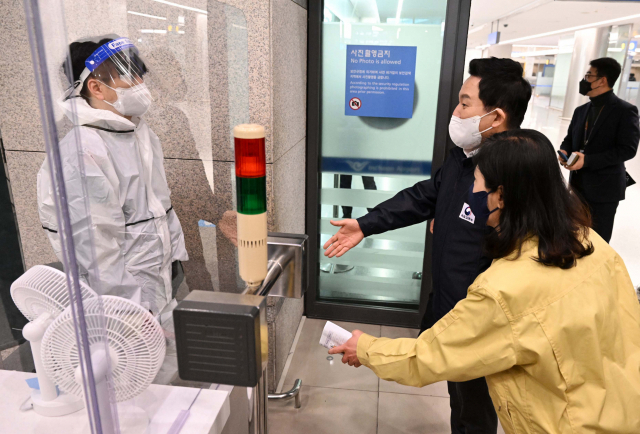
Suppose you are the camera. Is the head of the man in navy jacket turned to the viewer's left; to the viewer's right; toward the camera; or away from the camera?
to the viewer's left

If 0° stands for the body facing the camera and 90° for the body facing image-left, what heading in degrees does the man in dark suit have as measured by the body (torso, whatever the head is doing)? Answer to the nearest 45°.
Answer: approximately 45°

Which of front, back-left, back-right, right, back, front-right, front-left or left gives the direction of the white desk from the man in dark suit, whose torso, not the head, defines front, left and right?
front-left

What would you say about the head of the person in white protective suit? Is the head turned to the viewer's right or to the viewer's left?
to the viewer's right

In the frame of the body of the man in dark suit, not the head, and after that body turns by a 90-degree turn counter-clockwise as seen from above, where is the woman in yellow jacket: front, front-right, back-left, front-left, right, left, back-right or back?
front-right
